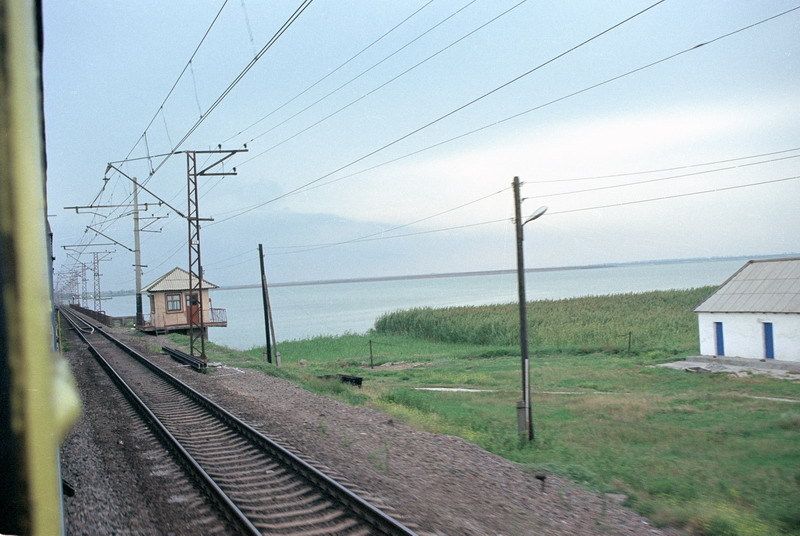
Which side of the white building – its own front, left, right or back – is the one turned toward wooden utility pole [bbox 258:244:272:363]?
right

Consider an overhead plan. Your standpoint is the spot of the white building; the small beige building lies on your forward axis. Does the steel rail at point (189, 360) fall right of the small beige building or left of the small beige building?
left

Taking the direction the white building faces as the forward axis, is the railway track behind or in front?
in front

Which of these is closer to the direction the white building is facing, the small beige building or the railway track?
the railway track

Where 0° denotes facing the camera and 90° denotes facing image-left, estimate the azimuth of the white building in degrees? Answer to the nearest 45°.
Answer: approximately 0°

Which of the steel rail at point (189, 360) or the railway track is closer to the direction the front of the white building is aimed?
the railway track

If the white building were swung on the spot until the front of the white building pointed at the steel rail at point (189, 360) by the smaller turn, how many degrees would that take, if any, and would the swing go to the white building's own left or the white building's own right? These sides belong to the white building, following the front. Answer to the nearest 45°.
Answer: approximately 45° to the white building's own right

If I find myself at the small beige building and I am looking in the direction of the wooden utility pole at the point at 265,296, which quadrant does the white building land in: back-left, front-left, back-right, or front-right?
front-left
